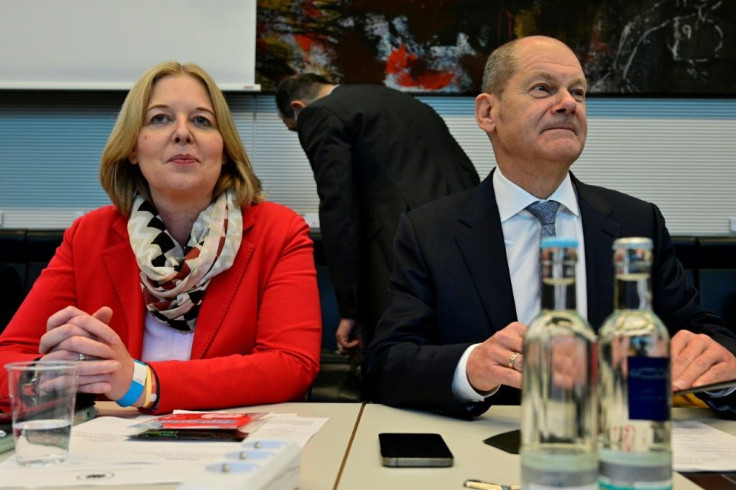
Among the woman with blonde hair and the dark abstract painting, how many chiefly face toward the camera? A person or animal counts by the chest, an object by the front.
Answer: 2

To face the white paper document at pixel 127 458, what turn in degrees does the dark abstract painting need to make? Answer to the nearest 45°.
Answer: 0° — it already faces it

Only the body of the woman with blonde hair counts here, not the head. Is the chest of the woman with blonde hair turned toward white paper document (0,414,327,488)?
yes

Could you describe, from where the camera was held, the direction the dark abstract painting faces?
facing the viewer

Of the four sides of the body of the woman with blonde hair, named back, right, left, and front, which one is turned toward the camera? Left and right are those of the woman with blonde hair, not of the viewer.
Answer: front

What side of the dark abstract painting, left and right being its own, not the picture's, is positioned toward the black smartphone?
front

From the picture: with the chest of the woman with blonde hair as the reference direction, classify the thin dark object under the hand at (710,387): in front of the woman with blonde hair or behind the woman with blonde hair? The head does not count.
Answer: in front

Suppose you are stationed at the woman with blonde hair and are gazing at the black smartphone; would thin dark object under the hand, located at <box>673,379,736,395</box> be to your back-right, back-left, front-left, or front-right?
front-left

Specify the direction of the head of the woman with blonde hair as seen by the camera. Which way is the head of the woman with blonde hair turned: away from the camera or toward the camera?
toward the camera

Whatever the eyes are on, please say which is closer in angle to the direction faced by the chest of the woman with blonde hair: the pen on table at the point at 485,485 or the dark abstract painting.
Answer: the pen on table

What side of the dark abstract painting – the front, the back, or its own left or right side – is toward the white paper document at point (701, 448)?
front

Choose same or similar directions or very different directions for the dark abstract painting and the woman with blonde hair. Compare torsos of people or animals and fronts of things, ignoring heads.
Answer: same or similar directions

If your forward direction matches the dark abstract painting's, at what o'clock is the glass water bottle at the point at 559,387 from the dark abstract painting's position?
The glass water bottle is roughly at 12 o'clock from the dark abstract painting.

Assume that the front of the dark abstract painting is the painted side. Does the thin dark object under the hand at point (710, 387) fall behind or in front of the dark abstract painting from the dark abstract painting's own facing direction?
in front

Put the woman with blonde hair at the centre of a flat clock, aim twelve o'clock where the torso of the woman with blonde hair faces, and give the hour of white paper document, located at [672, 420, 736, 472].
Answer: The white paper document is roughly at 11 o'clock from the woman with blonde hair.
